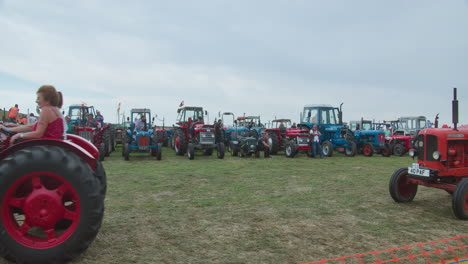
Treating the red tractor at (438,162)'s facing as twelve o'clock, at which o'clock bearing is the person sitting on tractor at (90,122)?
The person sitting on tractor is roughly at 2 o'clock from the red tractor.

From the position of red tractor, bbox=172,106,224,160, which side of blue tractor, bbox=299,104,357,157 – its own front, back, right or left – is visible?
right

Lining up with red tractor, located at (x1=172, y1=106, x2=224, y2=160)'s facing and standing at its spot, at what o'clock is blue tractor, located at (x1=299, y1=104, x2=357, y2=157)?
The blue tractor is roughly at 10 o'clock from the red tractor.

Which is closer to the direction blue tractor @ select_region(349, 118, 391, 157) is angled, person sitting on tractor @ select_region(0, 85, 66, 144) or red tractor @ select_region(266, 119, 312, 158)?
the person sitting on tractor

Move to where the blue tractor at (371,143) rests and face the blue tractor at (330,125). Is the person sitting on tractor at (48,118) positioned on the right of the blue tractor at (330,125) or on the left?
left

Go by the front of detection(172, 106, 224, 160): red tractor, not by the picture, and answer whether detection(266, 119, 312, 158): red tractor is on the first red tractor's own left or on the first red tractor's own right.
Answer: on the first red tractor's own left

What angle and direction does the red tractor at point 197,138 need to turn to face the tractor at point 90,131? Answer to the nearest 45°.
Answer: approximately 135° to its right

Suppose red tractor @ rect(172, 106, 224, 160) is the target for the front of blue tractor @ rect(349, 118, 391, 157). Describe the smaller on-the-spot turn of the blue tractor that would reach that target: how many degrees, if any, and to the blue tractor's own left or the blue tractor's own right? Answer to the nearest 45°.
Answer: approximately 90° to the blue tractor's own right
